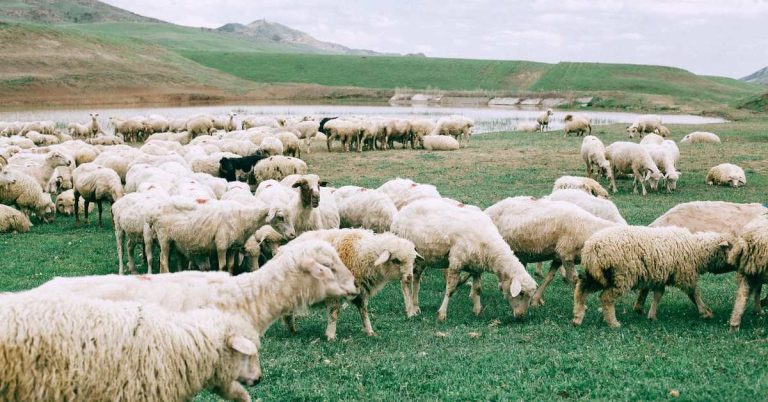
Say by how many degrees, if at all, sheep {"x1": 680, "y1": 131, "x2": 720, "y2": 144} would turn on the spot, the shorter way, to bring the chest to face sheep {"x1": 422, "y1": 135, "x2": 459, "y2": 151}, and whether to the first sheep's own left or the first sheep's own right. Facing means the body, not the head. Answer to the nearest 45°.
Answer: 0° — it already faces it

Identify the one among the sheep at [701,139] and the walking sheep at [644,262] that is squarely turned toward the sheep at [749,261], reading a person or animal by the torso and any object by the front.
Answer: the walking sheep

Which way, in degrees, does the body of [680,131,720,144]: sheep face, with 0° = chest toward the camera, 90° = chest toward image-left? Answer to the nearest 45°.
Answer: approximately 90°

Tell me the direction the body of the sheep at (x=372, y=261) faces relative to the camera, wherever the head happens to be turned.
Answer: to the viewer's right

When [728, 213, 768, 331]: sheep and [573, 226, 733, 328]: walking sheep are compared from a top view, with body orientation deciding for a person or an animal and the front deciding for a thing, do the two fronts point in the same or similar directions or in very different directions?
same or similar directions

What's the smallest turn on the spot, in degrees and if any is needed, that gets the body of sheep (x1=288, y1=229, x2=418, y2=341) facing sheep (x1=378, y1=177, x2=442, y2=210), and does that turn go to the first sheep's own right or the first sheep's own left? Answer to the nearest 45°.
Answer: approximately 90° to the first sheep's own left

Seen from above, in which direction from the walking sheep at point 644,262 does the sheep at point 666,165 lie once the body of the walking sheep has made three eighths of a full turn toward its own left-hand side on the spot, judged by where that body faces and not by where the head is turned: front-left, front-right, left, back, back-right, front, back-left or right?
front-right

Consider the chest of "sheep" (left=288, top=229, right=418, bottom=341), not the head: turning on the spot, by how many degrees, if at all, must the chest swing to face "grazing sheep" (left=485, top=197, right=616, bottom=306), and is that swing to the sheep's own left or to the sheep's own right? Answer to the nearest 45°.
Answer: approximately 45° to the sheep's own left

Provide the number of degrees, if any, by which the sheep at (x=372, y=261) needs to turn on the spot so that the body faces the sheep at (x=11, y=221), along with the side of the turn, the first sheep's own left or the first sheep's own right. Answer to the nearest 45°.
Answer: approximately 135° to the first sheep's own left

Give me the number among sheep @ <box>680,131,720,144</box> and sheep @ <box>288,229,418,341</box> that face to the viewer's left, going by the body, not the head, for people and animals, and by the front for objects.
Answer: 1
